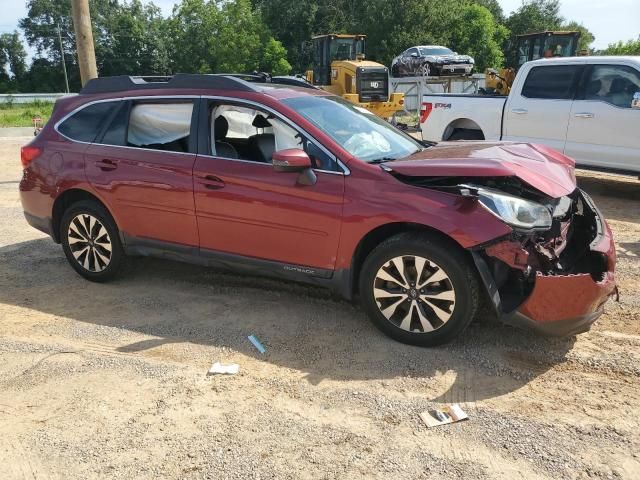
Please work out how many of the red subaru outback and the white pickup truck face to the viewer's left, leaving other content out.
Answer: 0

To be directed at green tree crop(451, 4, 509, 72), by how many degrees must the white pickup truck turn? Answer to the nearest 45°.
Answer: approximately 135° to its left

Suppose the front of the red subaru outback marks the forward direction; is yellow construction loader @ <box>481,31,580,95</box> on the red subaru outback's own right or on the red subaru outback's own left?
on the red subaru outback's own left

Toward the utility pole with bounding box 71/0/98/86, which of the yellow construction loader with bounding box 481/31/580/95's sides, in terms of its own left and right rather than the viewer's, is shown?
front

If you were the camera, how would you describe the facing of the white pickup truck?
facing the viewer and to the right of the viewer

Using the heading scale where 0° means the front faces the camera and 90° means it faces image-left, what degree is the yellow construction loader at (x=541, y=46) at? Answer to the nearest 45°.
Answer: approximately 45°

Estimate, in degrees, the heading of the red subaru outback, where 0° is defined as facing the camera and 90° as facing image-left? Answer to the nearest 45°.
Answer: approximately 315°
